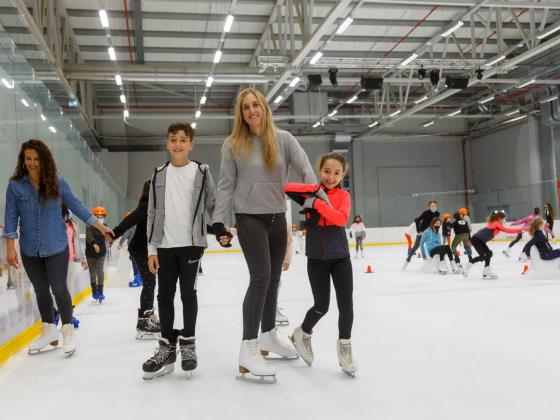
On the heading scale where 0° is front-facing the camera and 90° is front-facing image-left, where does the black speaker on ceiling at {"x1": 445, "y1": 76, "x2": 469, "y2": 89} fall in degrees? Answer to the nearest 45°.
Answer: approximately 0°

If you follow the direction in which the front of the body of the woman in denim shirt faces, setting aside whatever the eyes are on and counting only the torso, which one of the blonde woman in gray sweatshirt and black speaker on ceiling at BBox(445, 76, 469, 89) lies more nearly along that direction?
the blonde woman in gray sweatshirt

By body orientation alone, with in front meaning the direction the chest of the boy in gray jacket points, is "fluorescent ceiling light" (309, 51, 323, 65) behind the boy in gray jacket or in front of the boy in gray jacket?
behind

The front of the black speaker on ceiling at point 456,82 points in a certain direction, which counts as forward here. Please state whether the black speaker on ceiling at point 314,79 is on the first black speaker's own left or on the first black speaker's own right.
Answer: on the first black speaker's own right
